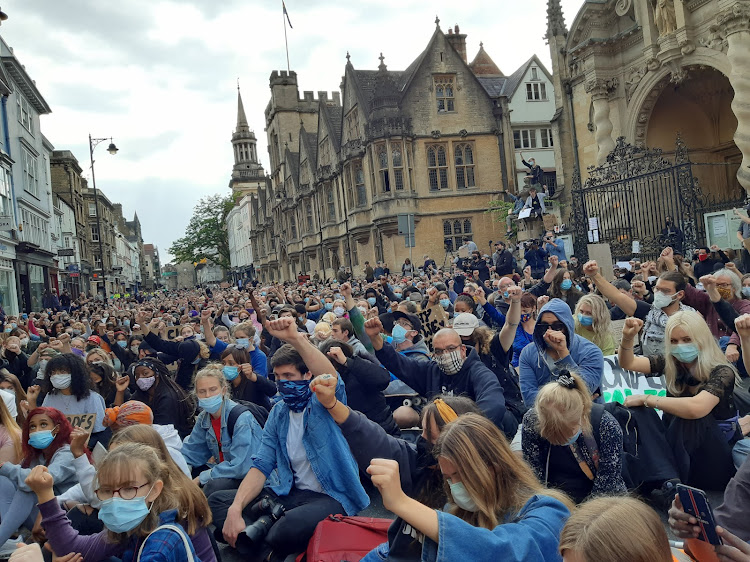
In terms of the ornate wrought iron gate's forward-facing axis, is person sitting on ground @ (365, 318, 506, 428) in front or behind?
in front

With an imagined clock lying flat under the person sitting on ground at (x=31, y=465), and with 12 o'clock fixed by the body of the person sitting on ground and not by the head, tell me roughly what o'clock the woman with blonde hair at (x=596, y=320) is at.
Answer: The woman with blonde hair is roughly at 8 o'clock from the person sitting on ground.

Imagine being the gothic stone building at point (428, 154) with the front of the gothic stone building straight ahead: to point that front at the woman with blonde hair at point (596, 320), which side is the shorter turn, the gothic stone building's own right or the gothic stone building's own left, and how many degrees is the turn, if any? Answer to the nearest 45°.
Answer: approximately 45° to the gothic stone building's own left

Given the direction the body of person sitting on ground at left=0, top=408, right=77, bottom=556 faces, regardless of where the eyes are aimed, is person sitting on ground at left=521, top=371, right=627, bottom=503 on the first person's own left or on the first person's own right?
on the first person's own left

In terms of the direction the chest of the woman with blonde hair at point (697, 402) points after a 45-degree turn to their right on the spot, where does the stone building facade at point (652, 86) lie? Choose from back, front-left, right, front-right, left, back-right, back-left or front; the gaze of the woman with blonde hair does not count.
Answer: right

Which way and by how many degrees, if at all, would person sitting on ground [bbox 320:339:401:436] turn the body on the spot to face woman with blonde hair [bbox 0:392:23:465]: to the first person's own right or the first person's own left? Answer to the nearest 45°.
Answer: approximately 45° to the first person's own right

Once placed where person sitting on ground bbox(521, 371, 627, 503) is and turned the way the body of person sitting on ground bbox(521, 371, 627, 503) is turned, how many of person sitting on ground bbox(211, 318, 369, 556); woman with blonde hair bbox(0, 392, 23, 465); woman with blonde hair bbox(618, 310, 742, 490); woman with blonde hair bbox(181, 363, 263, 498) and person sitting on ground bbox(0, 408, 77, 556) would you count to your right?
4

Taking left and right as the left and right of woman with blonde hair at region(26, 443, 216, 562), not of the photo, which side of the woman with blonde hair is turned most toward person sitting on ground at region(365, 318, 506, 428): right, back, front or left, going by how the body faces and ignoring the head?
back

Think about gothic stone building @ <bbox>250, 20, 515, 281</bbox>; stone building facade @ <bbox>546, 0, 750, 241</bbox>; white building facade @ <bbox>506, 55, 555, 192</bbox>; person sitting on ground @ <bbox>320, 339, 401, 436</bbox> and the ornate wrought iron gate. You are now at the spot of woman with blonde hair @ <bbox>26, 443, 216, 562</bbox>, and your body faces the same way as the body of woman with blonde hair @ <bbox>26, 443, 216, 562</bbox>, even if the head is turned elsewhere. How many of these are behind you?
5

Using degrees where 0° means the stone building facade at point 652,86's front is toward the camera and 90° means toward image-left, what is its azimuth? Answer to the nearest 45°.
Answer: approximately 45°

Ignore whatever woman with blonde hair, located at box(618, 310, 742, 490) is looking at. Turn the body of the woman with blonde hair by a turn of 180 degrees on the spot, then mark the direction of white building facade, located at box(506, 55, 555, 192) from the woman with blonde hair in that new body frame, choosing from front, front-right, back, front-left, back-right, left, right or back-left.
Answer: front-left

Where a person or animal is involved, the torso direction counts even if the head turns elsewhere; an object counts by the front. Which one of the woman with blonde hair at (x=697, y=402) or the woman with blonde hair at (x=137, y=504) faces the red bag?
the woman with blonde hair at (x=697, y=402)

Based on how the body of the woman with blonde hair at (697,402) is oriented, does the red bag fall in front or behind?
in front

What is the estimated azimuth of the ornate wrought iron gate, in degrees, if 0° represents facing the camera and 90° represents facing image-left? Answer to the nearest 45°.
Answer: approximately 45°

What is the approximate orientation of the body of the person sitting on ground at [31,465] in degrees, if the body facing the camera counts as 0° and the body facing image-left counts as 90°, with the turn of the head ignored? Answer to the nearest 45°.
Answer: approximately 45°
